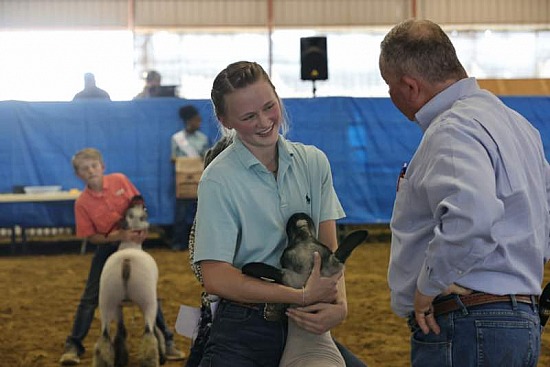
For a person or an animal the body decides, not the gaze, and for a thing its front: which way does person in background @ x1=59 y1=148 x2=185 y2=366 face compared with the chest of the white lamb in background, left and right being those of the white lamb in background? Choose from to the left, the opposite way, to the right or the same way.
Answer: the opposite way

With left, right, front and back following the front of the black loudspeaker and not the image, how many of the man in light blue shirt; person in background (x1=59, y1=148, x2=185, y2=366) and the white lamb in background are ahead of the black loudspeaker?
3

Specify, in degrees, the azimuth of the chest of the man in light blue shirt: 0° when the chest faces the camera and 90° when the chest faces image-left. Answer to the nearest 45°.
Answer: approximately 135°

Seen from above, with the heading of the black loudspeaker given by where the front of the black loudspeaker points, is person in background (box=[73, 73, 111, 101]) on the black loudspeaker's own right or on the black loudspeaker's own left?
on the black loudspeaker's own right

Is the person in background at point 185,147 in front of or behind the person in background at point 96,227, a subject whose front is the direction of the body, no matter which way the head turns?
behind

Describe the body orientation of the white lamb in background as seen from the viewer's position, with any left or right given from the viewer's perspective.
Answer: facing away from the viewer
